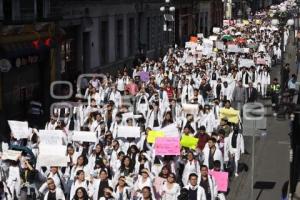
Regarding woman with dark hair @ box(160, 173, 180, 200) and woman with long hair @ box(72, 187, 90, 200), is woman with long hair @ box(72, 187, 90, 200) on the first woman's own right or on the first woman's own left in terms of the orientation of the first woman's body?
on the first woman's own right

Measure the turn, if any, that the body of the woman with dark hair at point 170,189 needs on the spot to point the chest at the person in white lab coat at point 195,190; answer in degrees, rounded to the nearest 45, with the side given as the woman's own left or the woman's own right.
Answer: approximately 90° to the woman's own left

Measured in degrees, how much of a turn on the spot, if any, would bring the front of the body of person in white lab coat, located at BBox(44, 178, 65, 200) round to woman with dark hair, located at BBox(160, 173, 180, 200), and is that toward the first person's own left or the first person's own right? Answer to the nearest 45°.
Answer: approximately 90° to the first person's own left

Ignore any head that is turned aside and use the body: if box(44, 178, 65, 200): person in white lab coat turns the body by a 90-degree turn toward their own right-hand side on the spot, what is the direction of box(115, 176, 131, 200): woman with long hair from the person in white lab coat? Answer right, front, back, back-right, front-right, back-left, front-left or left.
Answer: back

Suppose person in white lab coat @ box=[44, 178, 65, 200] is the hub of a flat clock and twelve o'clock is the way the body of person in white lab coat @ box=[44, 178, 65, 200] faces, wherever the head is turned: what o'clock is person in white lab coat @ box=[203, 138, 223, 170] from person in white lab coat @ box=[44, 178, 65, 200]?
person in white lab coat @ box=[203, 138, 223, 170] is roughly at 8 o'clock from person in white lab coat @ box=[44, 178, 65, 200].

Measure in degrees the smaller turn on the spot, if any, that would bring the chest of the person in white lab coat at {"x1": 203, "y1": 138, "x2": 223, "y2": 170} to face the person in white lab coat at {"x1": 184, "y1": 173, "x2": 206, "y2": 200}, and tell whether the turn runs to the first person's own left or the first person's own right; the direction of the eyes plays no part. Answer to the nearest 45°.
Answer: approximately 45° to the first person's own left

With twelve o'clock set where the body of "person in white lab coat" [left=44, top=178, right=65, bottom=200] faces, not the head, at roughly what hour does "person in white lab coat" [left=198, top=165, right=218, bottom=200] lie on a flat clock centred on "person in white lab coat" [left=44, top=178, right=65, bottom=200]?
"person in white lab coat" [left=198, top=165, right=218, bottom=200] is roughly at 9 o'clock from "person in white lab coat" [left=44, top=178, right=65, bottom=200].

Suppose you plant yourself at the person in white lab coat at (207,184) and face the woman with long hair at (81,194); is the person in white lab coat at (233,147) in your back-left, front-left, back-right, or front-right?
back-right

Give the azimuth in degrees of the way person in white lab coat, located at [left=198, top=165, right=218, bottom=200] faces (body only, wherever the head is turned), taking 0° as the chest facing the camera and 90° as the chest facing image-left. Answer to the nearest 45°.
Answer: approximately 45°

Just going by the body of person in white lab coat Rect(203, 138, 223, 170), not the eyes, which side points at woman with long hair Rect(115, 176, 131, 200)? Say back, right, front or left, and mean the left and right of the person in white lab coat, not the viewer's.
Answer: front

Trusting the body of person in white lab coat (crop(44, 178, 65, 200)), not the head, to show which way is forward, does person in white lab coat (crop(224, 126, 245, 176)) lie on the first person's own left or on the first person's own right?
on the first person's own left
